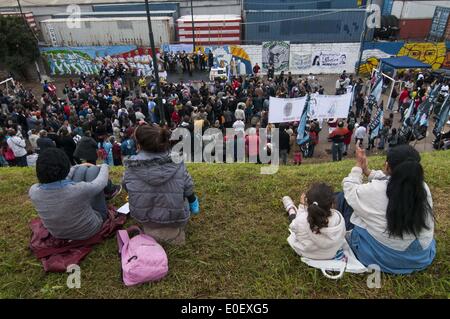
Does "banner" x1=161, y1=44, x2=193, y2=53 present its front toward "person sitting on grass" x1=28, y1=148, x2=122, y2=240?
yes

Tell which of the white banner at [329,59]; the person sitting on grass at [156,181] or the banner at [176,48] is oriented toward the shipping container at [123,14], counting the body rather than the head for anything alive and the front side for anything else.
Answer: the person sitting on grass

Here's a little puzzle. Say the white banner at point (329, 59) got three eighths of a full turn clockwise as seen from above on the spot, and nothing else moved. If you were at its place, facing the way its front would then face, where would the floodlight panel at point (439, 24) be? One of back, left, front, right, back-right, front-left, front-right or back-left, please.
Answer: right

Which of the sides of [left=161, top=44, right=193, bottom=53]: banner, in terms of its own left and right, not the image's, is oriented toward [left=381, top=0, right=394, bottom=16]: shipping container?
left

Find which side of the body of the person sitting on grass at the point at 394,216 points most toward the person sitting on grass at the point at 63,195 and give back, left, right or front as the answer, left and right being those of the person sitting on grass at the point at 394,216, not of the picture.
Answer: left

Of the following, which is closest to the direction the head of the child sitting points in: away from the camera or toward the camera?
away from the camera

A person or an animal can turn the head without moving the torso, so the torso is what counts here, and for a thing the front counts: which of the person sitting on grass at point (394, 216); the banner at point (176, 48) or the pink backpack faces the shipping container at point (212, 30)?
the person sitting on grass

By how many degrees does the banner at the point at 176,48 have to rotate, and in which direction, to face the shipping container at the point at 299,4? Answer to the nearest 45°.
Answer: approximately 135° to its left

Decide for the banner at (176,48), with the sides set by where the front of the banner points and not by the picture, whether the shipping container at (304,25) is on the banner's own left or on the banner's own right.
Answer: on the banner's own left

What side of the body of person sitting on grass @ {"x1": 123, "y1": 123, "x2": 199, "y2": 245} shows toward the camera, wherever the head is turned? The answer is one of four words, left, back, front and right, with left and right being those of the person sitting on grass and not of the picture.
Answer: back

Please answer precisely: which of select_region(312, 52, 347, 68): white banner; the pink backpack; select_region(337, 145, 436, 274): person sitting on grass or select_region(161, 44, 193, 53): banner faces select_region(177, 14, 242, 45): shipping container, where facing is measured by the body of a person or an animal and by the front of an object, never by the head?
the person sitting on grass

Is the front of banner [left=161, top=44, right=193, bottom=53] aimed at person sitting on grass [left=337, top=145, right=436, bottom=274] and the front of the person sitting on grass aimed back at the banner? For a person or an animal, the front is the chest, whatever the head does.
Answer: yes

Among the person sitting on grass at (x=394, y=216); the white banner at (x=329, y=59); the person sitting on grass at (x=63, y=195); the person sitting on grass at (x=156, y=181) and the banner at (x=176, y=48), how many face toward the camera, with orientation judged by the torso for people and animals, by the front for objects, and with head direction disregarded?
2

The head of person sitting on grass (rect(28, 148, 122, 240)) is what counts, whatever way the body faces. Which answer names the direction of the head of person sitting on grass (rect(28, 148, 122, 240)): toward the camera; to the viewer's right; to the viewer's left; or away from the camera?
away from the camera

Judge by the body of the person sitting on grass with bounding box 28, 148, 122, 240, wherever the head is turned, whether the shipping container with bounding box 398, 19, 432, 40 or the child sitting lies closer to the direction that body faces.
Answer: the shipping container
